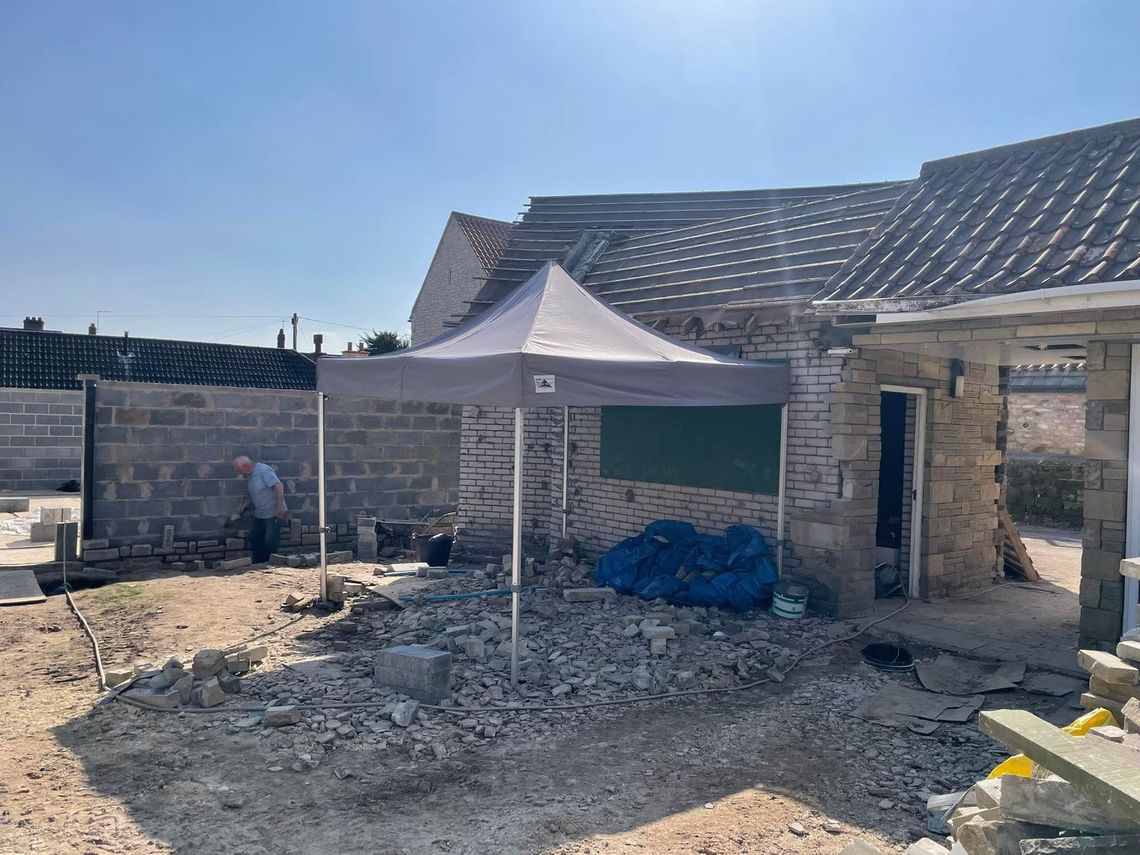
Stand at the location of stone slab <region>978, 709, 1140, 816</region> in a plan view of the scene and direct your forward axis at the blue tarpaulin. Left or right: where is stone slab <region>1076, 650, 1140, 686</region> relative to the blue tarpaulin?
right

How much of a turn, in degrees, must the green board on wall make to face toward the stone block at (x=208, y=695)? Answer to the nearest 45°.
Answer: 0° — it already faces it

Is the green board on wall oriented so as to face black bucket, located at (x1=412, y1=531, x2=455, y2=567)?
no

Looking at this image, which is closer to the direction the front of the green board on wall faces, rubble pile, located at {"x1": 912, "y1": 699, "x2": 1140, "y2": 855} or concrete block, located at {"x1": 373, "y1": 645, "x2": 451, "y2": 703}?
the concrete block

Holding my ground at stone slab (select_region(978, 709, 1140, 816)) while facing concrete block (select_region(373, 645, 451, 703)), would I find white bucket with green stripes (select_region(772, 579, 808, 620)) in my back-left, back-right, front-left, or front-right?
front-right

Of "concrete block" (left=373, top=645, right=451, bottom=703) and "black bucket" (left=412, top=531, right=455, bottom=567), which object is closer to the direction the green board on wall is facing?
the concrete block

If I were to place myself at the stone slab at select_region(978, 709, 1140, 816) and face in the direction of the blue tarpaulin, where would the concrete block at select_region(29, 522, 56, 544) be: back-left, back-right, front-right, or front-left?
front-left

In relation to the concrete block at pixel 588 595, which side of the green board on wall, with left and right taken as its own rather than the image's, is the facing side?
front

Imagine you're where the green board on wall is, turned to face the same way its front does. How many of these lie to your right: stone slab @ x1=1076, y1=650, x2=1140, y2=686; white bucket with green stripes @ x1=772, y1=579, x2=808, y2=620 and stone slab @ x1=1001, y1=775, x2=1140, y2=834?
0

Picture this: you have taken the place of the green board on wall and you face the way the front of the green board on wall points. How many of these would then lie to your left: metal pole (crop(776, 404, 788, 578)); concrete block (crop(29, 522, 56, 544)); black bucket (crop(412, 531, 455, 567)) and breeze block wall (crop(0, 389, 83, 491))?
1

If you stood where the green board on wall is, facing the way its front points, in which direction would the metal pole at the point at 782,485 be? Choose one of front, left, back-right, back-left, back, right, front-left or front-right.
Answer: left

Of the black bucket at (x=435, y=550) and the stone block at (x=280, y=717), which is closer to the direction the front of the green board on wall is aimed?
the stone block

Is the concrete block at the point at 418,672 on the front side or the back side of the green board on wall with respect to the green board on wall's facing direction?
on the front side

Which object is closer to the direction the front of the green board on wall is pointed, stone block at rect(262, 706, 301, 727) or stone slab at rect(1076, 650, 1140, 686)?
the stone block

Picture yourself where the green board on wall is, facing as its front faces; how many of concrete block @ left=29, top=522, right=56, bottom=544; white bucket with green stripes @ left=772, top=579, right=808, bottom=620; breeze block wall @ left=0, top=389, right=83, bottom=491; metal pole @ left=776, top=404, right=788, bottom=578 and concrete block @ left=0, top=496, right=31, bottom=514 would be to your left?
2

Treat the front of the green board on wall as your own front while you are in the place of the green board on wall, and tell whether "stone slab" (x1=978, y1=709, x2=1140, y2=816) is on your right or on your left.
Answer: on your left
